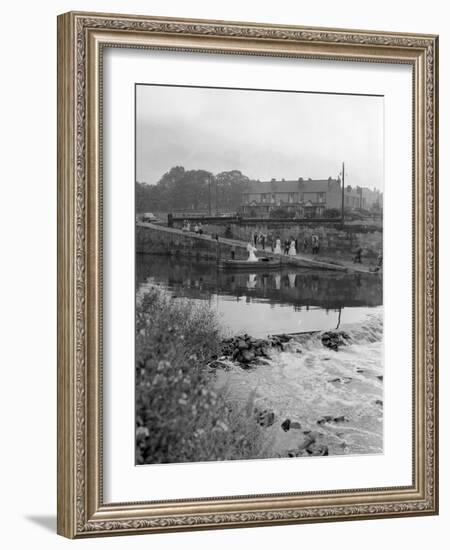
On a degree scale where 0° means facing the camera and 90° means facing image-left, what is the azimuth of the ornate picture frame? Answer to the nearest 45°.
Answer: approximately 315°
